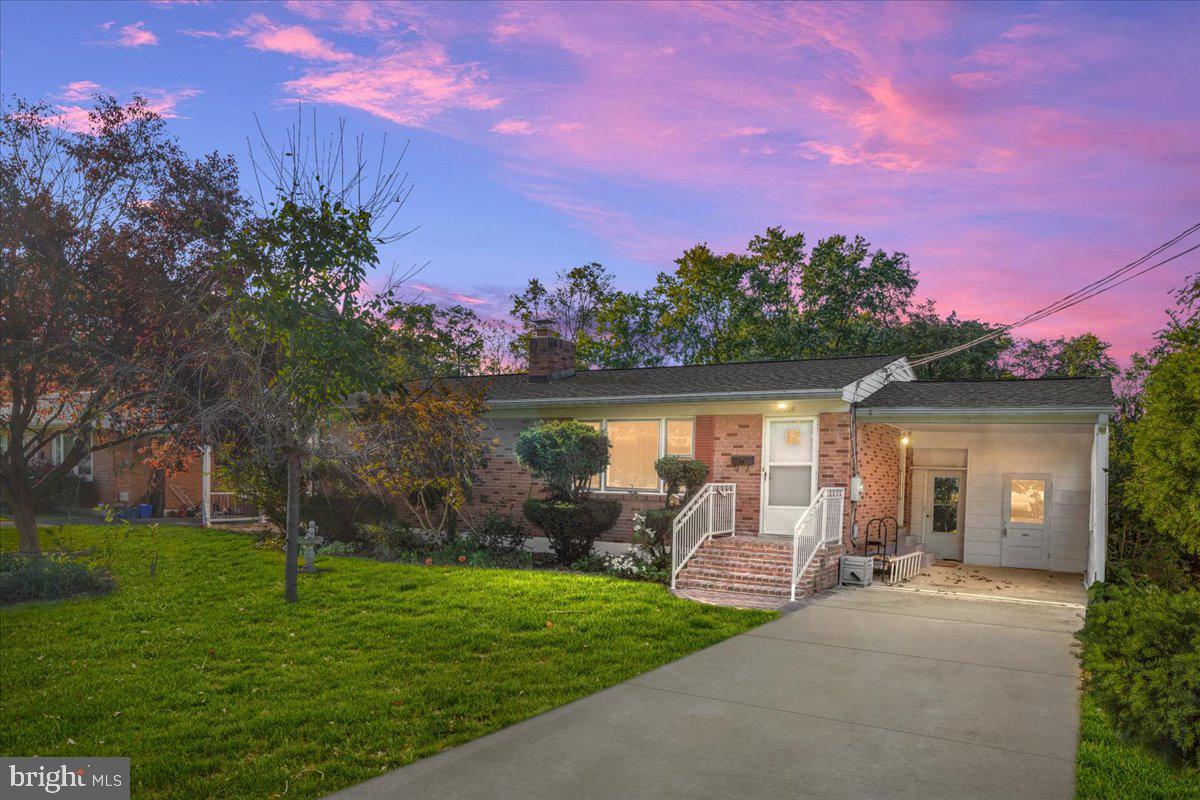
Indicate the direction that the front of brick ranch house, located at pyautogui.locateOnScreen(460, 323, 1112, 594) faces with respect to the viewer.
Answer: facing the viewer and to the left of the viewer

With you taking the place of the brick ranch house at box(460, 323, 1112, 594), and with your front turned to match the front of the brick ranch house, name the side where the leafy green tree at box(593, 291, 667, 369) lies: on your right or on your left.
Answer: on your right

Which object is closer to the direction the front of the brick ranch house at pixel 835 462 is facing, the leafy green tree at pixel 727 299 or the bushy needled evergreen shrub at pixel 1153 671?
the bushy needled evergreen shrub

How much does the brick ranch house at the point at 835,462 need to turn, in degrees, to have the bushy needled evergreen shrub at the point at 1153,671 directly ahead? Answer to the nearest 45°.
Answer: approximately 45° to its left

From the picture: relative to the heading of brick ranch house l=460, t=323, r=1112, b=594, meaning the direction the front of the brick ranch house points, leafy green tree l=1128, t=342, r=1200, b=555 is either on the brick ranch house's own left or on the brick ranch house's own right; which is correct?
on the brick ranch house's own left

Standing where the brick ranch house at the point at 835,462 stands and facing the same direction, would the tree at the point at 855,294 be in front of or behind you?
behind

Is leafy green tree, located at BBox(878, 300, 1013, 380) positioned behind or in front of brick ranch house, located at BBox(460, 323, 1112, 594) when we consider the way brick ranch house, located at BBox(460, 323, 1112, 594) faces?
behind
